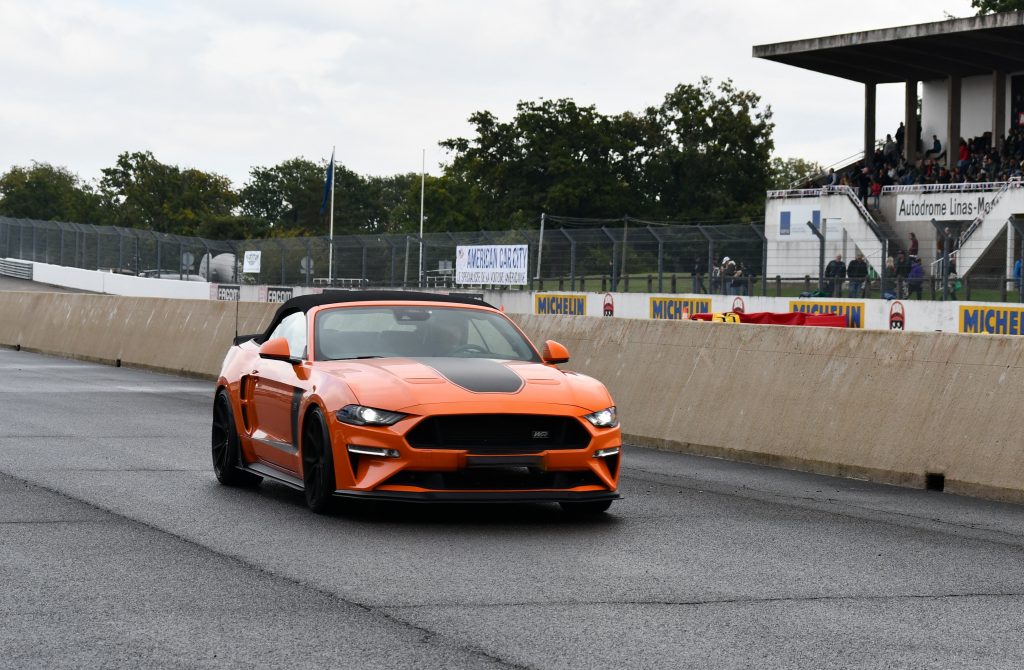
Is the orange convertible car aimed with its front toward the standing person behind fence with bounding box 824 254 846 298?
no

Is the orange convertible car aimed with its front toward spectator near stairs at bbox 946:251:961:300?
no

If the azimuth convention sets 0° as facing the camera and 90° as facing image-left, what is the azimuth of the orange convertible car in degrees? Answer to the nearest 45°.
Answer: approximately 315°

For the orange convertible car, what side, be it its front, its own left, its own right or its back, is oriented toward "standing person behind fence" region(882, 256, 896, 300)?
left

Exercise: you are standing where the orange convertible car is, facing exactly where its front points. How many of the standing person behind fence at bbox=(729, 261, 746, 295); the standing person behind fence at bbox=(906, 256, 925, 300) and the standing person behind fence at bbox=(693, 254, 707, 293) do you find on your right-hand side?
0

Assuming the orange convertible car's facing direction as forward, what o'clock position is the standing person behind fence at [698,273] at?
The standing person behind fence is roughly at 8 o'clock from the orange convertible car.

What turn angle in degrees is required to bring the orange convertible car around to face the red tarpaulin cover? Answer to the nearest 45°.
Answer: approximately 135° to its left

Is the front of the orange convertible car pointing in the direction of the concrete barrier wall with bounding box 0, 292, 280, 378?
no
